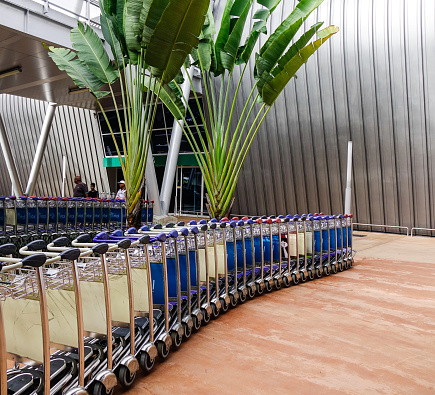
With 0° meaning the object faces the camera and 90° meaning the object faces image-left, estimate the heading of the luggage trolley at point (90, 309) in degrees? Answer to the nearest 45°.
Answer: approximately 225°

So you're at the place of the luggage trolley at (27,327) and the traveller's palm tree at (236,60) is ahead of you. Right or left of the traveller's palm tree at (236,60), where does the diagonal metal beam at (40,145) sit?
left

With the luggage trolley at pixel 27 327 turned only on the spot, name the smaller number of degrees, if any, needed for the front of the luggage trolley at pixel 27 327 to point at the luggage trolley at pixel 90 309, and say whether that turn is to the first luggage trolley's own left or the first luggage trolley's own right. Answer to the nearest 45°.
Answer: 0° — it already faces it

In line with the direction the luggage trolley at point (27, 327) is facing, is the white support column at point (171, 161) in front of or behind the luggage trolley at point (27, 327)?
in front

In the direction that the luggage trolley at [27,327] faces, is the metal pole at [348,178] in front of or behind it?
in front

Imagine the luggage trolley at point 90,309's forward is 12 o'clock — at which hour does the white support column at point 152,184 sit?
The white support column is roughly at 11 o'clock from the luggage trolley.

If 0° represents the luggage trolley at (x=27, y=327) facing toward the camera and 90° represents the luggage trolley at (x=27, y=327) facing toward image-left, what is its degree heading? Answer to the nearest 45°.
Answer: approximately 225°

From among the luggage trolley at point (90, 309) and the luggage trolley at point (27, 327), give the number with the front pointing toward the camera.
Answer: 0
